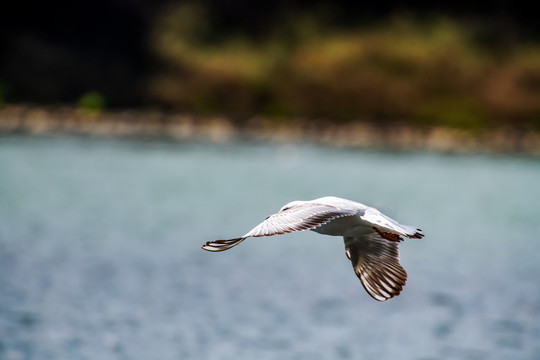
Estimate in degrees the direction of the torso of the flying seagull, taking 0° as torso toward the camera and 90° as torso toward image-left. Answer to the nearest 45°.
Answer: approximately 135°
